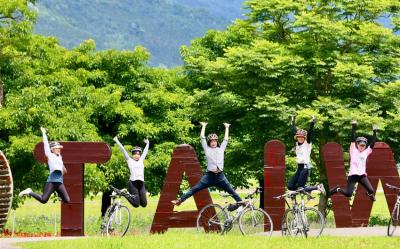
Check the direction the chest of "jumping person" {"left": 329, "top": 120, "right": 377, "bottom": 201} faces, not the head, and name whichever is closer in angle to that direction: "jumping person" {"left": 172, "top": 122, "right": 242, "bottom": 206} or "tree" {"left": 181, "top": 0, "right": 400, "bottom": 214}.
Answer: the jumping person

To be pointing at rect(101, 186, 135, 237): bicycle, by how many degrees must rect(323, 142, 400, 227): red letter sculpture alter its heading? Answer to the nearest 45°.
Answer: approximately 45° to its right

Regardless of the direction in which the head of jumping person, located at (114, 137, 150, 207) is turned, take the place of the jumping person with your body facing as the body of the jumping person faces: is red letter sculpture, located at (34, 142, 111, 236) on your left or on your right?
on your right

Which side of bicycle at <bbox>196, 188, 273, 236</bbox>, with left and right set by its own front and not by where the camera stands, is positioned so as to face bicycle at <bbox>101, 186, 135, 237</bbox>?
back

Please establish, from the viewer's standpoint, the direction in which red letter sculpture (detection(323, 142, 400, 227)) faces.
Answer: facing the viewer

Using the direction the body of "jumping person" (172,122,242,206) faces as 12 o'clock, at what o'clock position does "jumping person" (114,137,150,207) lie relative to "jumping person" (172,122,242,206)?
"jumping person" (114,137,150,207) is roughly at 3 o'clock from "jumping person" (172,122,242,206).

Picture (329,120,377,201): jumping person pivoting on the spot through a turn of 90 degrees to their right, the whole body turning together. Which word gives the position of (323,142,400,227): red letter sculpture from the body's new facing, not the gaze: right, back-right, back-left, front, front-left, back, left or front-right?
right

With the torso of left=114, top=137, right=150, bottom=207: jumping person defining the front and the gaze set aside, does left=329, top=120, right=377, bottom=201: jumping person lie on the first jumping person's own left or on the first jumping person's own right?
on the first jumping person's own left

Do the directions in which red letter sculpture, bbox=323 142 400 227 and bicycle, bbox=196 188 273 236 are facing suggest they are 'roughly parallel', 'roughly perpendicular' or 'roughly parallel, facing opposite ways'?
roughly perpendicular

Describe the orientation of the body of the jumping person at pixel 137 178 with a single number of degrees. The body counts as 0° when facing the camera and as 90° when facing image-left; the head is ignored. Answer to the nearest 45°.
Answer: approximately 0°

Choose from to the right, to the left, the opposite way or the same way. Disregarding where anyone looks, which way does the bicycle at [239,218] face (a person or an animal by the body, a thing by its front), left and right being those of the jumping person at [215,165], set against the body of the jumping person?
to the left

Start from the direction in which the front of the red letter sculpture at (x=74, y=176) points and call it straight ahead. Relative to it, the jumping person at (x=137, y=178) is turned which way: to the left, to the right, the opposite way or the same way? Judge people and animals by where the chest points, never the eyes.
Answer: the same way
